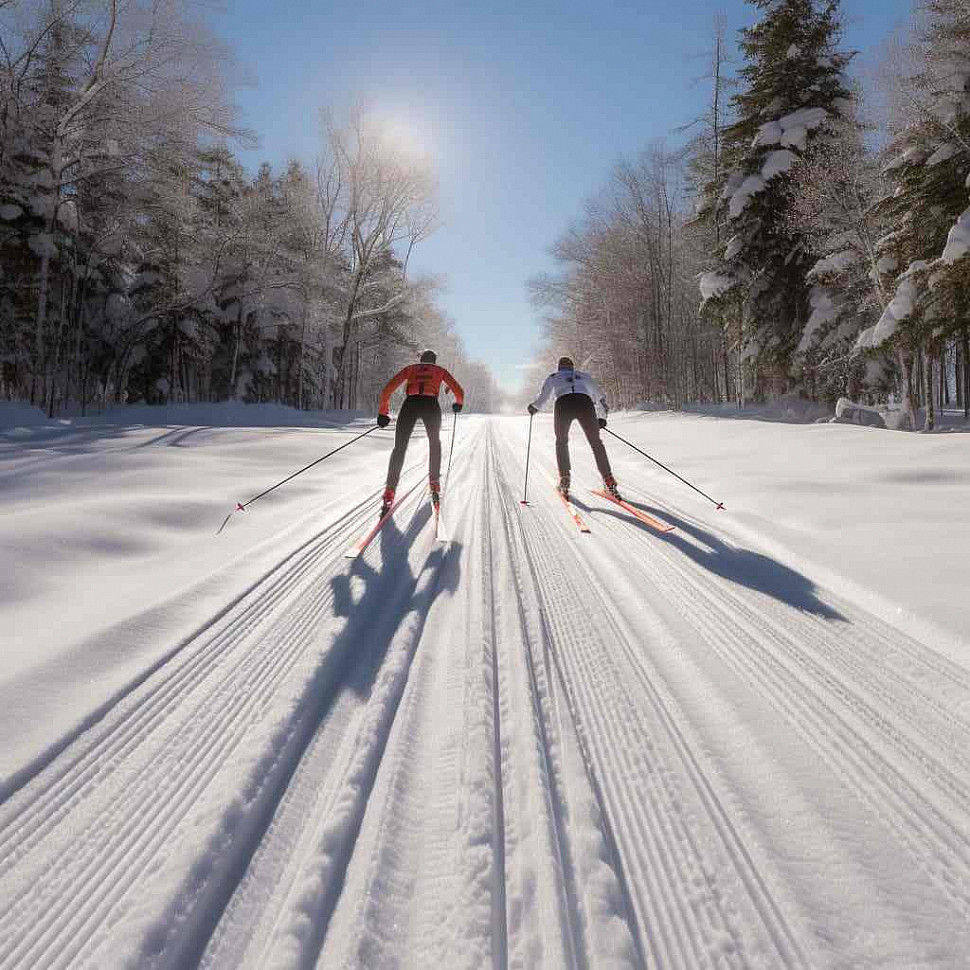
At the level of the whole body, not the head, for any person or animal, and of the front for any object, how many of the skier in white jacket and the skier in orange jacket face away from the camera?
2

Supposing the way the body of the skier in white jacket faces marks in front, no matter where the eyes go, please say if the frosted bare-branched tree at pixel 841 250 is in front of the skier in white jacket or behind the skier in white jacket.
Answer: in front

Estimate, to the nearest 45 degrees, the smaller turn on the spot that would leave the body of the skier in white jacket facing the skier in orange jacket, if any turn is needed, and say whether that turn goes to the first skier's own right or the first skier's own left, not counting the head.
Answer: approximately 135° to the first skier's own left

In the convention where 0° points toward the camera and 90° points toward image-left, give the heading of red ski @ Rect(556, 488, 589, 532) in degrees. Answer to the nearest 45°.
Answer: approximately 135°

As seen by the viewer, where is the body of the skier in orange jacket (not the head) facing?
away from the camera

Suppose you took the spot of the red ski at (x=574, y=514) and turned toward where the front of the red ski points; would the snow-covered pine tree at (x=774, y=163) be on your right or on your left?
on your right

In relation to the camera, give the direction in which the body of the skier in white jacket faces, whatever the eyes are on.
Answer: away from the camera
